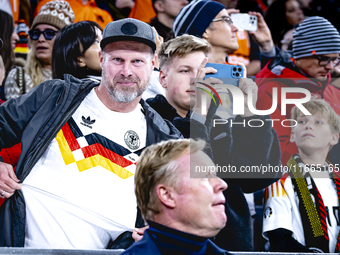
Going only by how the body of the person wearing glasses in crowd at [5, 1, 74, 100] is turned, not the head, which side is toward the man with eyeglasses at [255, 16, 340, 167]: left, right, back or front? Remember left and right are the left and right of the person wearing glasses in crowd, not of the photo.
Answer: left

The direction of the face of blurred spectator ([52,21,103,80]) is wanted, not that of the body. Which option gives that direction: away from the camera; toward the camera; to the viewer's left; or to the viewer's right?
to the viewer's right

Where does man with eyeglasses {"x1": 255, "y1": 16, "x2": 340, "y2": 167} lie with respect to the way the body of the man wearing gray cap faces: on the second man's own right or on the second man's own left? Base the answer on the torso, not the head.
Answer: on the second man's own left

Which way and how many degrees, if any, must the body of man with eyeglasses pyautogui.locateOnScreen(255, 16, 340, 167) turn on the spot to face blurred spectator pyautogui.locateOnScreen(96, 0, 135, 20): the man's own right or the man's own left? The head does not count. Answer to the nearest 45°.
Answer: approximately 135° to the man's own right

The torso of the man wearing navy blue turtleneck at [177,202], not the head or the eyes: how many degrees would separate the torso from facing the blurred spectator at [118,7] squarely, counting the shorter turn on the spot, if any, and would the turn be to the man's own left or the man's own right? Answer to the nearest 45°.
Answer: approximately 90° to the man's own left

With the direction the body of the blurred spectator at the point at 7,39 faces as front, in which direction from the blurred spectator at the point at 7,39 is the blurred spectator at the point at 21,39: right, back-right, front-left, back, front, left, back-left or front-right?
left

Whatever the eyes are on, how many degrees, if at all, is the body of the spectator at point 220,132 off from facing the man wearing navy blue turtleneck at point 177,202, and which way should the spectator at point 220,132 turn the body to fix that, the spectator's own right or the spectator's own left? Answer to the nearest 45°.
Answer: approximately 45° to the spectator's own right
